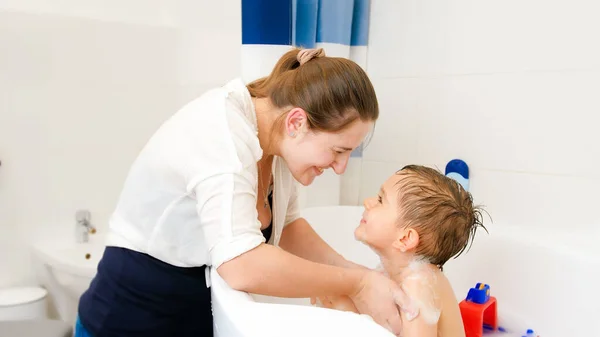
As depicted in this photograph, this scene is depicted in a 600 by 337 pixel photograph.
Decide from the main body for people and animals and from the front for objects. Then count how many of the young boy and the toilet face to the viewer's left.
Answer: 1

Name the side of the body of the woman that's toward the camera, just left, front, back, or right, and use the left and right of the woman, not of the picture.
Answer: right

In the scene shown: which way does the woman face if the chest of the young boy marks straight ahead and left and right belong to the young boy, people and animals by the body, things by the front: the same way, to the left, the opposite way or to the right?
the opposite way

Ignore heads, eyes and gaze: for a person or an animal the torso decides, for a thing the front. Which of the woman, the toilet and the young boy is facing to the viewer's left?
the young boy

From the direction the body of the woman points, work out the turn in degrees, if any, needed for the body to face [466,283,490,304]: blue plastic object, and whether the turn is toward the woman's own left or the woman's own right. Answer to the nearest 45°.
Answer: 0° — they already face it

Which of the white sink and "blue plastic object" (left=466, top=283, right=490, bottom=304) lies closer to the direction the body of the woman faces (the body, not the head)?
the blue plastic object

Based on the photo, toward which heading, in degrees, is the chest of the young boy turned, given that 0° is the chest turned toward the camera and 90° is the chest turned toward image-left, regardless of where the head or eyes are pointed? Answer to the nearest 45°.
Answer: approximately 90°

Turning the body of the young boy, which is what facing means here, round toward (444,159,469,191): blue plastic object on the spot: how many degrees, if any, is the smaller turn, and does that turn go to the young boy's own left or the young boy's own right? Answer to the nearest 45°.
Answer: approximately 90° to the young boy's own right

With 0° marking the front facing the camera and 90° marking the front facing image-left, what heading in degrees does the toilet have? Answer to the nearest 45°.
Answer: approximately 270°
